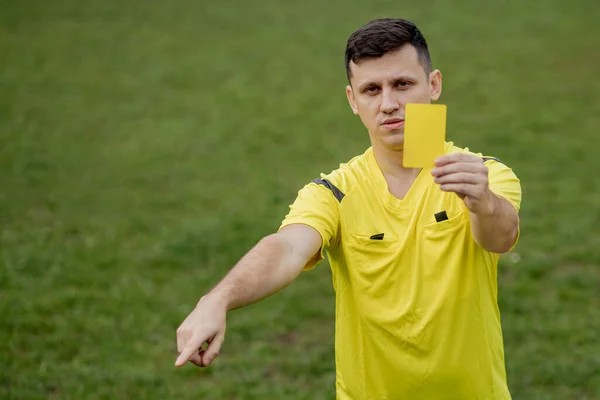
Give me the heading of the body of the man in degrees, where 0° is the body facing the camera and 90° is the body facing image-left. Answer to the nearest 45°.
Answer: approximately 0°
